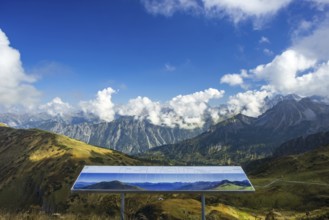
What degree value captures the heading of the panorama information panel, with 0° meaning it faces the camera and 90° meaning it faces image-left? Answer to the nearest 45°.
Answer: approximately 0°
